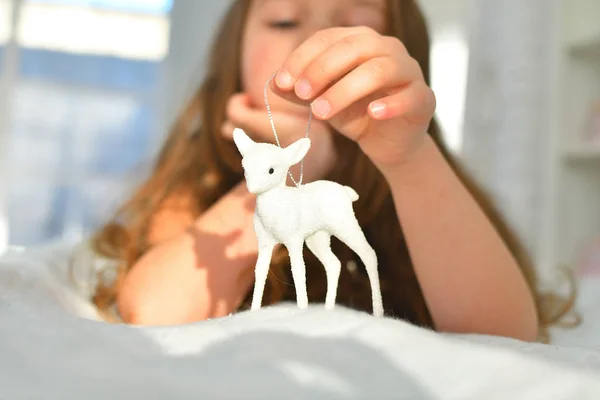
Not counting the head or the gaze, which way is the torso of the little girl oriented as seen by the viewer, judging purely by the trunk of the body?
toward the camera

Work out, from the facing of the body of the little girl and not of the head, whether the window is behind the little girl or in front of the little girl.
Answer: behind

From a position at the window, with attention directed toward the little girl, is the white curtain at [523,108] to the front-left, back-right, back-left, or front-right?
front-left
